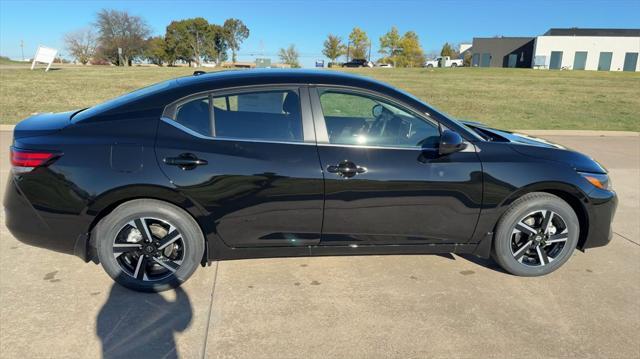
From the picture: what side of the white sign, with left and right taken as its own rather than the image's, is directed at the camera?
front

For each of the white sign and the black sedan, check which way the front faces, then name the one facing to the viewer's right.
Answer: the black sedan

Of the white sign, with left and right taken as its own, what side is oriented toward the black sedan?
front

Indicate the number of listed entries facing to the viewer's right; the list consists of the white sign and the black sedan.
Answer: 1

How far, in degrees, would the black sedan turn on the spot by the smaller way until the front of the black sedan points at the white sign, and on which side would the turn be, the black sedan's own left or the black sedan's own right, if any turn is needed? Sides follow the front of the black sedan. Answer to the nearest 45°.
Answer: approximately 135° to the black sedan's own left

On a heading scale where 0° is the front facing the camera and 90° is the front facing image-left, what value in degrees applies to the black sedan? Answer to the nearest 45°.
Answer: approximately 270°
